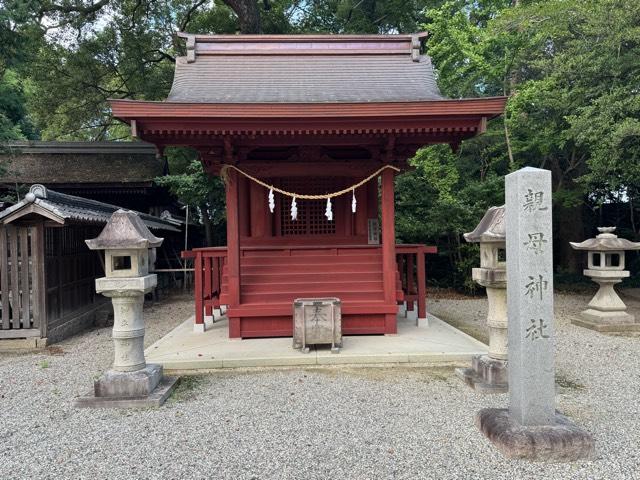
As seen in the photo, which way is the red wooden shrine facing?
toward the camera

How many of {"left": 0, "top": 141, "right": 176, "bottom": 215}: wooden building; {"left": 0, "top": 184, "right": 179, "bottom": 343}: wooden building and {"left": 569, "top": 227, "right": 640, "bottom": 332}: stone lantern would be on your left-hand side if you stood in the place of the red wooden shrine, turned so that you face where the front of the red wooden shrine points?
1

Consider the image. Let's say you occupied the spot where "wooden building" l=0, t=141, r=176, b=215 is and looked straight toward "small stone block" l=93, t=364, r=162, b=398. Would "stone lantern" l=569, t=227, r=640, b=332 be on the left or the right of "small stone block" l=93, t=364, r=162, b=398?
left

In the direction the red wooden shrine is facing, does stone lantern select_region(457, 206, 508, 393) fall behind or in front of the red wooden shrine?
in front

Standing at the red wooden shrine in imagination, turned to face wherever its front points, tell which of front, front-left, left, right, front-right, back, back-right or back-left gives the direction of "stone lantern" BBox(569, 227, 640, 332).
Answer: left

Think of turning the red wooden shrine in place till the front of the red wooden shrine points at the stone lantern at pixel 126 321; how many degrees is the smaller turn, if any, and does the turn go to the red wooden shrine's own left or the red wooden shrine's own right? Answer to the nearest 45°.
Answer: approximately 45° to the red wooden shrine's own right

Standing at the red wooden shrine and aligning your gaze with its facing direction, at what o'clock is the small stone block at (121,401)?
The small stone block is roughly at 1 o'clock from the red wooden shrine.

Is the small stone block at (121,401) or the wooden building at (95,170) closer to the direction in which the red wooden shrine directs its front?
the small stone block

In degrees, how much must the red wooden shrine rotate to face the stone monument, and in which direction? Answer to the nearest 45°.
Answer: approximately 45° to its left

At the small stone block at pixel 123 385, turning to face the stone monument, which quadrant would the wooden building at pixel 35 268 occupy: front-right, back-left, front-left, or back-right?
back-left

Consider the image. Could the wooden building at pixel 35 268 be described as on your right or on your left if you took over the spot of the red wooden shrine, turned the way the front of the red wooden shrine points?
on your right

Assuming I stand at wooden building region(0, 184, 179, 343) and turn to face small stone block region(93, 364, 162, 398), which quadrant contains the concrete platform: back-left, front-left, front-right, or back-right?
front-left

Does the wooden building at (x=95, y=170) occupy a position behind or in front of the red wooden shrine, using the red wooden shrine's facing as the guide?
behind

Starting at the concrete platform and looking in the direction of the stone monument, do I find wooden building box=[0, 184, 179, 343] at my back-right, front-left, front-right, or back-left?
back-right
